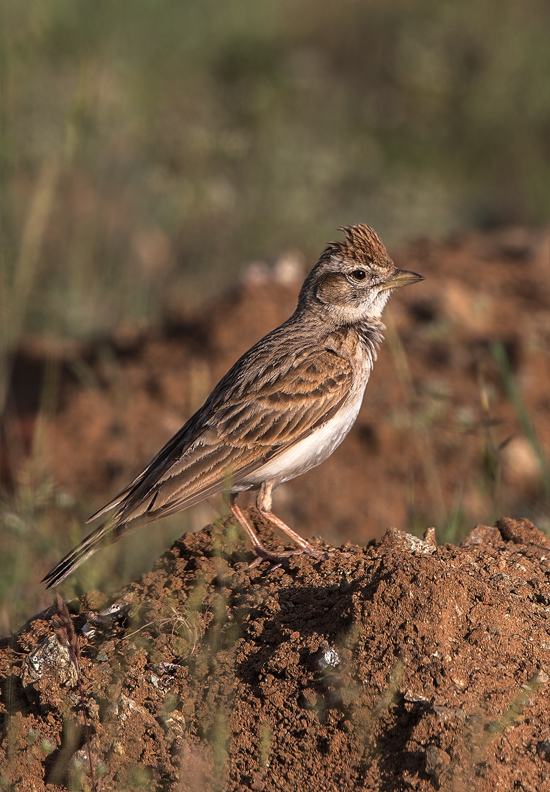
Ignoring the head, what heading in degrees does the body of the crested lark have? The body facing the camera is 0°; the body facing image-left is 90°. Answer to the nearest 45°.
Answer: approximately 270°
